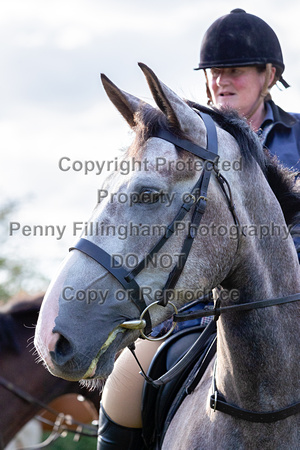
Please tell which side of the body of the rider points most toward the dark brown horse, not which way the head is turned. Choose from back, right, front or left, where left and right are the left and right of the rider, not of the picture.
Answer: right

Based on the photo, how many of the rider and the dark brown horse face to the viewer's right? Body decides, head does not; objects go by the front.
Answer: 1

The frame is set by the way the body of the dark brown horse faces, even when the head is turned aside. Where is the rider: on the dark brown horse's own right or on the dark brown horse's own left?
on the dark brown horse's own right

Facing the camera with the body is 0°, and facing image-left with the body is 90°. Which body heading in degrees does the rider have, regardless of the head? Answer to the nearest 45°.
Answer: approximately 45°
